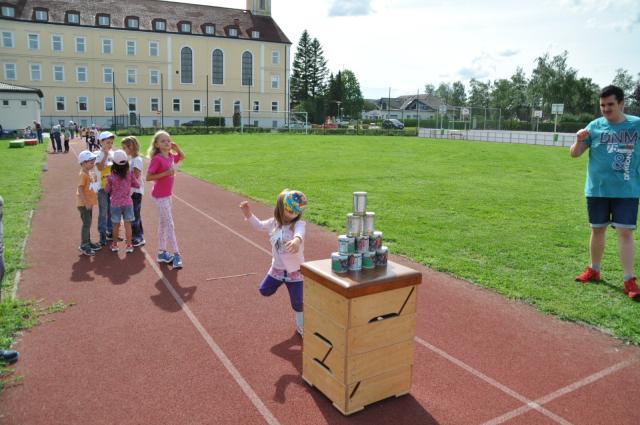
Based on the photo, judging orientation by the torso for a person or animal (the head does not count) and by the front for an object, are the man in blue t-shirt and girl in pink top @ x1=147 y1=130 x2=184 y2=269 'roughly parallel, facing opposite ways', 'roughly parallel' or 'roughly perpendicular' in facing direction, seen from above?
roughly perpendicular

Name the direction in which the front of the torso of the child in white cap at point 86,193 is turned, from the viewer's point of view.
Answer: to the viewer's right

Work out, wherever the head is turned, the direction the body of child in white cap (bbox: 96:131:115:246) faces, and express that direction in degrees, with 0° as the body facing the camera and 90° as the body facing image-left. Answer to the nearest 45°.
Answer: approximately 315°

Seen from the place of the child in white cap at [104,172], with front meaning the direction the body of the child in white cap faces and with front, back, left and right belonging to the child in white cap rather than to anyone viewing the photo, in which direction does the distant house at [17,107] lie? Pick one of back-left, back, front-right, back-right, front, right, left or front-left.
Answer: back-left

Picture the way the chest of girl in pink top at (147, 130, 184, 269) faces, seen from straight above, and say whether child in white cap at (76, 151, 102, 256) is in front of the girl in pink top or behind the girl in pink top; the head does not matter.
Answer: behind

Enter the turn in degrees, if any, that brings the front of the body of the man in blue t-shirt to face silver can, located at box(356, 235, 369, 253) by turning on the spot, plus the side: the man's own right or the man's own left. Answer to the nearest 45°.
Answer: approximately 45° to the man's own right
